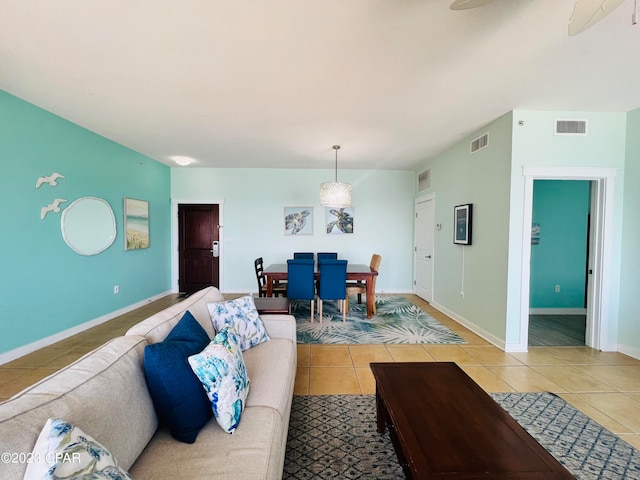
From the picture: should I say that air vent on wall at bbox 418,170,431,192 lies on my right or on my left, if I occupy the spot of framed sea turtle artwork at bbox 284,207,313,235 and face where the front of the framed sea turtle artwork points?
on my left

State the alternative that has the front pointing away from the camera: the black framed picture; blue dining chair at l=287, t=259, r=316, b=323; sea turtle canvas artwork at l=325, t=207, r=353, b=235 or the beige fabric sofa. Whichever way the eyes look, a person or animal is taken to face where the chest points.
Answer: the blue dining chair

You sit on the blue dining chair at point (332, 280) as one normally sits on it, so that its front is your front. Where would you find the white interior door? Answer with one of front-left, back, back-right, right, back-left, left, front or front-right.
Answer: front-right

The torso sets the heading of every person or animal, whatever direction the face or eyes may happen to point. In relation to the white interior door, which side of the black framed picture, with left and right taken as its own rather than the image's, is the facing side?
right

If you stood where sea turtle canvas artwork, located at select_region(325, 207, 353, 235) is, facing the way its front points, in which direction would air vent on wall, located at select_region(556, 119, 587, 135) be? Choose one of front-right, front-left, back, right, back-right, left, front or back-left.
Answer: front-left

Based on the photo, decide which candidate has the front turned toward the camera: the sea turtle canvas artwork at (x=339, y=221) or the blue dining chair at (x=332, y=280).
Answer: the sea turtle canvas artwork

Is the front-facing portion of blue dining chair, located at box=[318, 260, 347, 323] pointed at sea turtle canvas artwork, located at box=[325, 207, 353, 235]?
yes

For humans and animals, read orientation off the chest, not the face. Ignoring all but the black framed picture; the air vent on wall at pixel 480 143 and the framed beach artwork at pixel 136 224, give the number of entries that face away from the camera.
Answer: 0

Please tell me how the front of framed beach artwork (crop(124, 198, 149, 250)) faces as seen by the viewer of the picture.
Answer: facing the viewer and to the right of the viewer

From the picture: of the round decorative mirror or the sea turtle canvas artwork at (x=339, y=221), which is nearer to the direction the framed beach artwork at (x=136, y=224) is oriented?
the sea turtle canvas artwork

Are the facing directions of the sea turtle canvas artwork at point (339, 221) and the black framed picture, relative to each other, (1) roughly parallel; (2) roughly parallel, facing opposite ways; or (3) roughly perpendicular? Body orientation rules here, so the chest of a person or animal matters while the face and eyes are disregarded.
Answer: roughly perpendicular

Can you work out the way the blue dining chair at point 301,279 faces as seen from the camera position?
facing away from the viewer

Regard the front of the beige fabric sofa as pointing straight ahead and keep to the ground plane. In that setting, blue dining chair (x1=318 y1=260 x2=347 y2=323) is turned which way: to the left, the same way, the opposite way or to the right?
to the left

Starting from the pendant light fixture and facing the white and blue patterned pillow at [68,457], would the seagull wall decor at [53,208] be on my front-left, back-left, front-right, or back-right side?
front-right

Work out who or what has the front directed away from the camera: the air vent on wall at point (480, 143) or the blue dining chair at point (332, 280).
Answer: the blue dining chair

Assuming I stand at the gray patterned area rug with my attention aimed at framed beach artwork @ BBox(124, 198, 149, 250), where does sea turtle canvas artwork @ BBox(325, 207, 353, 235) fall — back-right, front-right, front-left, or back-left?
front-right

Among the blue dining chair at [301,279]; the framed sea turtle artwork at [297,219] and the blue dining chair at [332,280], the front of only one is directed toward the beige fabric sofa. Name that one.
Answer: the framed sea turtle artwork

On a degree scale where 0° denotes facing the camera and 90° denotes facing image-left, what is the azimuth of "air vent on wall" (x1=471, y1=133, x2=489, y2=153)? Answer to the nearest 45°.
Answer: approximately 45°

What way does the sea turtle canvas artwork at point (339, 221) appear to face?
toward the camera
